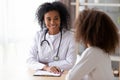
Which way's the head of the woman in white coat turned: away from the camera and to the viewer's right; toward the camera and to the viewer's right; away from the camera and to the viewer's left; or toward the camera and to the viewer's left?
toward the camera and to the viewer's right

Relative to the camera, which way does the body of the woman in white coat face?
toward the camera
